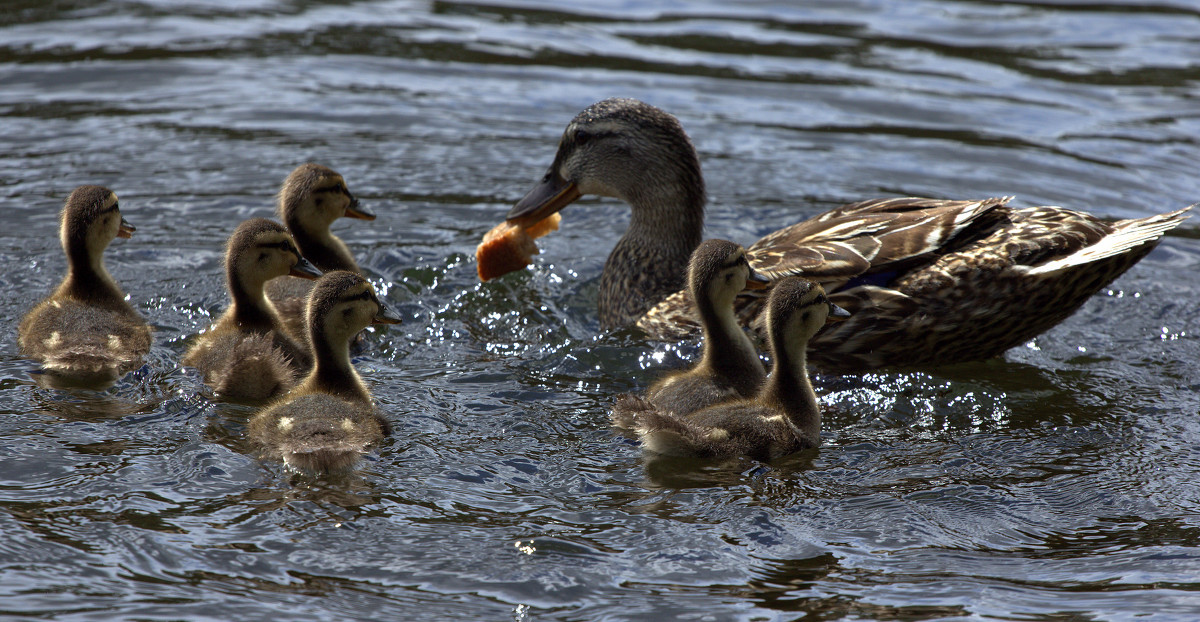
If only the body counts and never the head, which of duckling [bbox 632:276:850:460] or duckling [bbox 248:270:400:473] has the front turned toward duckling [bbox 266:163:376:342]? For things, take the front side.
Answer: duckling [bbox 248:270:400:473]

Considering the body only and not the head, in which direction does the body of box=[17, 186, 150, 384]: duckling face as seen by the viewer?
away from the camera

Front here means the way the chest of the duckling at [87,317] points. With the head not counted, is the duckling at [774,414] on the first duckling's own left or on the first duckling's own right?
on the first duckling's own right

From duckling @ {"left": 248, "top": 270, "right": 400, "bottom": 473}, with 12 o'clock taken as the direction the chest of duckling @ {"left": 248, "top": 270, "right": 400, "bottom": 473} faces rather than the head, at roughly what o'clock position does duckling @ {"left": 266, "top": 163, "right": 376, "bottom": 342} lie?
duckling @ {"left": 266, "top": 163, "right": 376, "bottom": 342} is roughly at 12 o'clock from duckling @ {"left": 248, "top": 270, "right": 400, "bottom": 473}.

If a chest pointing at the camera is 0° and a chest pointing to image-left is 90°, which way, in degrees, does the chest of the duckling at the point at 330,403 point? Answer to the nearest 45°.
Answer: approximately 180°

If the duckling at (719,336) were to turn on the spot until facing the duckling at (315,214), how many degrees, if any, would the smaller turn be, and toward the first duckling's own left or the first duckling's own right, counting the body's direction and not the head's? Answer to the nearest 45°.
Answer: approximately 135° to the first duckling's own left

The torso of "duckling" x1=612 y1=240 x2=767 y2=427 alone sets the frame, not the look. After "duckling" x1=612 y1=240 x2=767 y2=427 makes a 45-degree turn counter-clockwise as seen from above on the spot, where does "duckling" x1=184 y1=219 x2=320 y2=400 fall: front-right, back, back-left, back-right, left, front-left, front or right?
back-left

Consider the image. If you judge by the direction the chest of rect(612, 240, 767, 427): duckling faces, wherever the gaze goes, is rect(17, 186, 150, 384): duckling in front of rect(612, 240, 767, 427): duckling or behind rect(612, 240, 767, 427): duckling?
behind

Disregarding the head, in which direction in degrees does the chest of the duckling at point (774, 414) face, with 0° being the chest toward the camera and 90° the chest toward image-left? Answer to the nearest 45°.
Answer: approximately 270°
